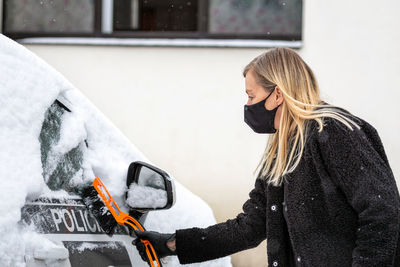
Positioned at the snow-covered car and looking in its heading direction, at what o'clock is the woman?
The woman is roughly at 2 o'clock from the snow-covered car.

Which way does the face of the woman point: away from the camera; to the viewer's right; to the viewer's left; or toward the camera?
to the viewer's left

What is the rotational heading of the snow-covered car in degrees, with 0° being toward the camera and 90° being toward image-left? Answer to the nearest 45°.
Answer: approximately 225°
